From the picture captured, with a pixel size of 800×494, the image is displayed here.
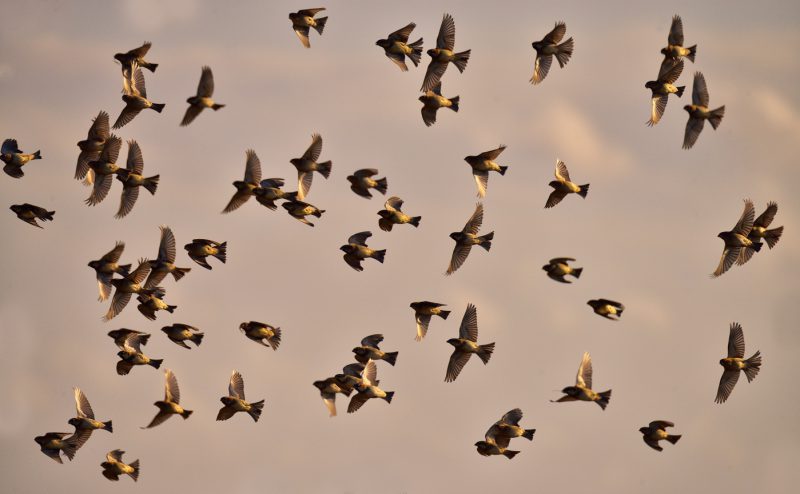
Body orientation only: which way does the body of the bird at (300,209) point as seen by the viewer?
to the viewer's left

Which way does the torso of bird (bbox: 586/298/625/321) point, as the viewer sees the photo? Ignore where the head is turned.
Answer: to the viewer's left

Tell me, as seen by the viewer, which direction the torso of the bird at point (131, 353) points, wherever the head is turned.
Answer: to the viewer's left

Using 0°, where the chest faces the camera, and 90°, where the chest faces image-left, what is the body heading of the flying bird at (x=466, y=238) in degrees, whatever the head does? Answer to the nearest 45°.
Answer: approximately 90°

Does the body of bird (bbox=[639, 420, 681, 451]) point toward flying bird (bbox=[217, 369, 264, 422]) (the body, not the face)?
yes

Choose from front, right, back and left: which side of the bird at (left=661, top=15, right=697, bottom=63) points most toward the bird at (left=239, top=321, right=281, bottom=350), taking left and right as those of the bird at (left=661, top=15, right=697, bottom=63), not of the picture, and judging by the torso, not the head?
front

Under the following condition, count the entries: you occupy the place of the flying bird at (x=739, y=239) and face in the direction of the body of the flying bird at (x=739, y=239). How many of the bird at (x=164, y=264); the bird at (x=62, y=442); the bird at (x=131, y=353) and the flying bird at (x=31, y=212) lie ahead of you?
4

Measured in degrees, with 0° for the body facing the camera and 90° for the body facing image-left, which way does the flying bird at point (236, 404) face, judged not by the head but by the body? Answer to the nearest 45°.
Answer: approximately 90°

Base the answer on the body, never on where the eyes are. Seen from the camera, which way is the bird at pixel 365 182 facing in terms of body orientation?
to the viewer's left

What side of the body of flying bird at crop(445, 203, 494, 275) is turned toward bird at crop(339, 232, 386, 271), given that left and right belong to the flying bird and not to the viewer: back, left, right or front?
front

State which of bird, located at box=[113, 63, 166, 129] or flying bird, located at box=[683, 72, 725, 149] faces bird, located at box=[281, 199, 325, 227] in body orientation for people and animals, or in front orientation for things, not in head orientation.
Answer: the flying bird

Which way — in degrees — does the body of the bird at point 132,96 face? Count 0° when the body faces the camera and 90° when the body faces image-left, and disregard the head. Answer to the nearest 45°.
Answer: approximately 90°

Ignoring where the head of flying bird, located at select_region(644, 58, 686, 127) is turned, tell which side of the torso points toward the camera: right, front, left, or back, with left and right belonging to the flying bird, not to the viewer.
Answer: left

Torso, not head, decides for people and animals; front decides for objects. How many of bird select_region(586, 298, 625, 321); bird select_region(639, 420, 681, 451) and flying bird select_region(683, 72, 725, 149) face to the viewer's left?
3

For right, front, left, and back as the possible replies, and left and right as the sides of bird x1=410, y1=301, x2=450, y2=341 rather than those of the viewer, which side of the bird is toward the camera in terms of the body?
left

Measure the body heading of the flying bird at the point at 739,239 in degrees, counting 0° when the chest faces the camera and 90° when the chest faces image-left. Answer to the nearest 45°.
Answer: approximately 90°
